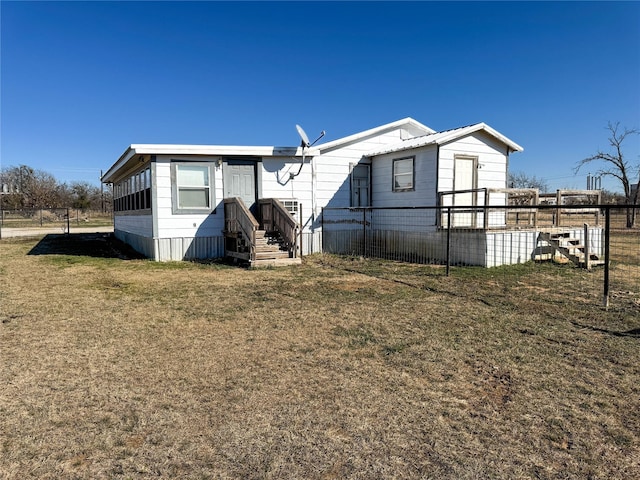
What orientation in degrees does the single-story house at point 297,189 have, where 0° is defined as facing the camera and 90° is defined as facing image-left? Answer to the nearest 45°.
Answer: approximately 0°

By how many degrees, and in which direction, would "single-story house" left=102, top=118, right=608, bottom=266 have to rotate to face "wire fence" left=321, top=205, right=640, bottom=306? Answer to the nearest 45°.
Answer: approximately 90° to its left
